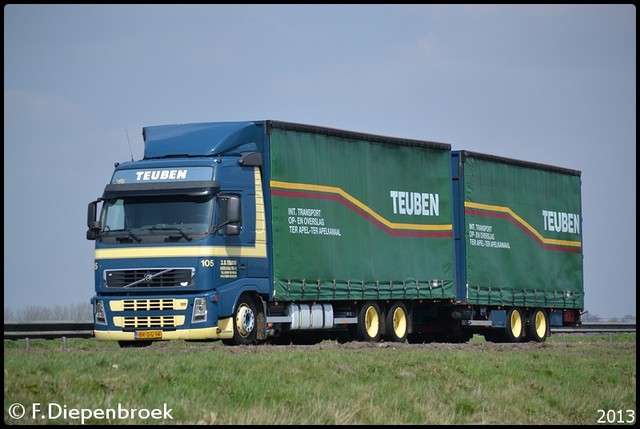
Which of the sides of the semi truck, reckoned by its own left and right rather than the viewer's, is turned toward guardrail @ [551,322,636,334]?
back

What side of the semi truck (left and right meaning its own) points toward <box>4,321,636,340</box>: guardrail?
right

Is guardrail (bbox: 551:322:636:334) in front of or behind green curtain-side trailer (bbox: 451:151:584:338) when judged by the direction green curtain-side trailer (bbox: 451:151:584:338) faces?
behind

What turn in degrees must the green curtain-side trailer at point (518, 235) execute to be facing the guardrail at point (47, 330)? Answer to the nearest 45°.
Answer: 0° — it already faces it

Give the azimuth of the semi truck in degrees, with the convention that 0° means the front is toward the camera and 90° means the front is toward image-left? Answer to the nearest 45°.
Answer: approximately 45°

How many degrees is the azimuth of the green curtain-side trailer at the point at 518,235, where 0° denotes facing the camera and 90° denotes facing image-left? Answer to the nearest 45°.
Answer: approximately 45°
